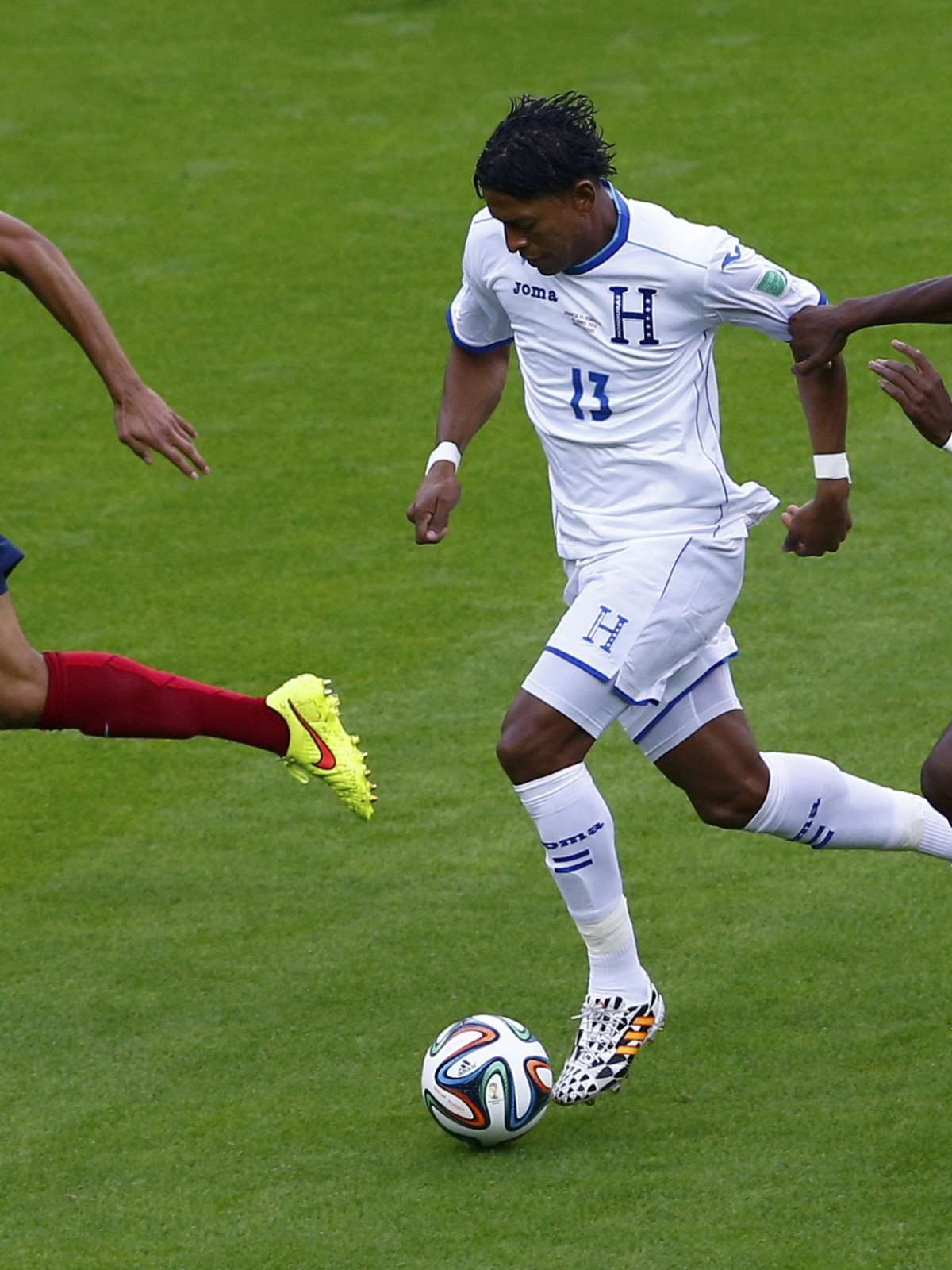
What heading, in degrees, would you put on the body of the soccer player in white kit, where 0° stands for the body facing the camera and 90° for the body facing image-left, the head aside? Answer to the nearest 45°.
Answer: approximately 45°

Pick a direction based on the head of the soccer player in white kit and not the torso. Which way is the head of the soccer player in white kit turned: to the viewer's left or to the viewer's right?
to the viewer's left
